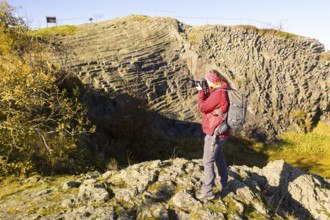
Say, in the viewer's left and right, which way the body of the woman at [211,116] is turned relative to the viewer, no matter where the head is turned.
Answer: facing to the left of the viewer

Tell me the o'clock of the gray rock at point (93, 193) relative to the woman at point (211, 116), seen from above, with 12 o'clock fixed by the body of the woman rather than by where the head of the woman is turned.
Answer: The gray rock is roughly at 12 o'clock from the woman.
